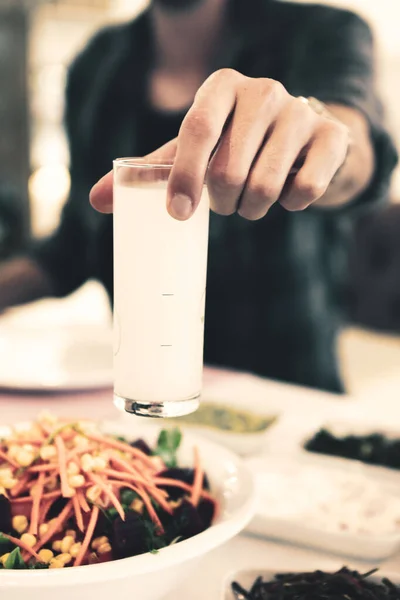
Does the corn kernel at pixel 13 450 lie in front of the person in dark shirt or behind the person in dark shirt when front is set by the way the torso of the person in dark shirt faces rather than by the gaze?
in front

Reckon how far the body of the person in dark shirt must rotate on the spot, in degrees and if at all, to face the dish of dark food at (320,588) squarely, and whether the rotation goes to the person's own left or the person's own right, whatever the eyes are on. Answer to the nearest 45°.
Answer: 0° — they already face it

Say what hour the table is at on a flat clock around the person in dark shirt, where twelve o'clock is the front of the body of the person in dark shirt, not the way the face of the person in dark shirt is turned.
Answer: The table is roughly at 12 o'clock from the person in dark shirt.

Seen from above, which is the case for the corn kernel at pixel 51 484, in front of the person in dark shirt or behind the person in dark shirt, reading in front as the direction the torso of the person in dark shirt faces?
in front

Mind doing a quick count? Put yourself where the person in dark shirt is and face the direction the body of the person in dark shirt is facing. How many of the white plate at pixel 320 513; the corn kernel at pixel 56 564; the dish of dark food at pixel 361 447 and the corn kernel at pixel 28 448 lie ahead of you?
4

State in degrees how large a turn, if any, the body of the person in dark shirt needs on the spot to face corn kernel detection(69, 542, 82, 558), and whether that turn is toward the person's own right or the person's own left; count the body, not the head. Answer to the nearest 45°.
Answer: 0° — they already face it

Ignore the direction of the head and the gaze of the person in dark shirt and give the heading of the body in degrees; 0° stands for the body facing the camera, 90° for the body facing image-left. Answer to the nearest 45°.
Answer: approximately 0°

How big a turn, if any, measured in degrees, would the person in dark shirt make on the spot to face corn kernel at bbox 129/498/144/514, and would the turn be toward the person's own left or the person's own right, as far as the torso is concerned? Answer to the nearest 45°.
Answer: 0° — they already face it

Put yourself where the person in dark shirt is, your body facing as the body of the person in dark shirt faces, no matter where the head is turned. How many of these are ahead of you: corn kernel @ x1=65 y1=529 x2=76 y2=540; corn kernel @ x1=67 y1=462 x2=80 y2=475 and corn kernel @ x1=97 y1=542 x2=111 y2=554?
3

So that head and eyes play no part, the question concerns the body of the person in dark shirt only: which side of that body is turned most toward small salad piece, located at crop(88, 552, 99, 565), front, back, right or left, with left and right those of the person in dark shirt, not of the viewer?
front
